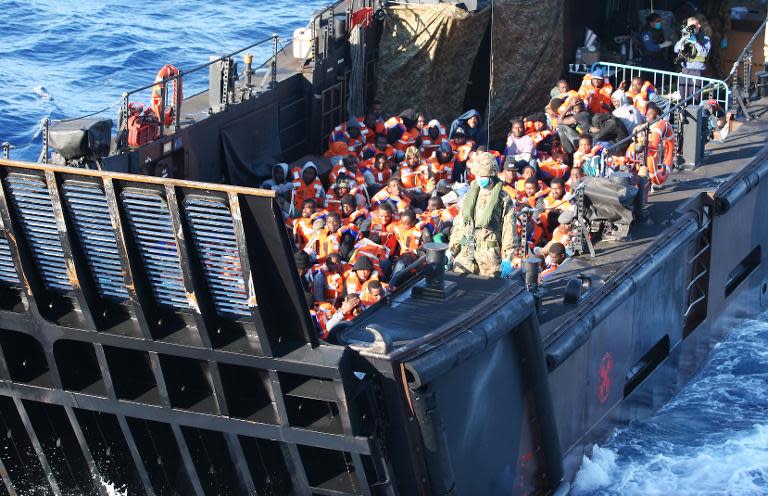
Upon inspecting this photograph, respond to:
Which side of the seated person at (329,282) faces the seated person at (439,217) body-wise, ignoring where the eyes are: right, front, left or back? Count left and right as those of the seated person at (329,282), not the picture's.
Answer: left

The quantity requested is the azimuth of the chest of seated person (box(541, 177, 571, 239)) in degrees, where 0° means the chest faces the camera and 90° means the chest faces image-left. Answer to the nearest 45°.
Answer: approximately 45°

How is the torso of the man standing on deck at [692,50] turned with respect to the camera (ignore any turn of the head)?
toward the camera

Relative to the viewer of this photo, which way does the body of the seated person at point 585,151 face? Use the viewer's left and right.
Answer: facing the viewer and to the left of the viewer

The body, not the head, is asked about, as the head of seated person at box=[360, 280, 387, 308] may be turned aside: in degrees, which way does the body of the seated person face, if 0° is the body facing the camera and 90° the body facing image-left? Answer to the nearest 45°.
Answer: approximately 45°

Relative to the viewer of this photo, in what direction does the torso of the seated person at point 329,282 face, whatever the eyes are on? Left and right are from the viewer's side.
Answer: facing the viewer and to the right of the viewer

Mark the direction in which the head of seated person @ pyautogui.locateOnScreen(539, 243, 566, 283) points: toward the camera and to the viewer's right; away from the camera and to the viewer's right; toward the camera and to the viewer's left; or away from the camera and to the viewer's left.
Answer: toward the camera and to the viewer's left

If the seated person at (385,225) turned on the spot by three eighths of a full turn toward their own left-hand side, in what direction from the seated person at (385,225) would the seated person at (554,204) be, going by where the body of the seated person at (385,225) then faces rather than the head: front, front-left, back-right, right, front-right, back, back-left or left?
front

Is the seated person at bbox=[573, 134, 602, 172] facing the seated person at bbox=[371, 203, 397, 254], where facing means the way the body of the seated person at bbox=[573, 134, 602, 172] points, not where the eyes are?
yes

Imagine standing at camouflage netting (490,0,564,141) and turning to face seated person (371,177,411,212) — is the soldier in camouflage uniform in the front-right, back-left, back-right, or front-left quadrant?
front-left

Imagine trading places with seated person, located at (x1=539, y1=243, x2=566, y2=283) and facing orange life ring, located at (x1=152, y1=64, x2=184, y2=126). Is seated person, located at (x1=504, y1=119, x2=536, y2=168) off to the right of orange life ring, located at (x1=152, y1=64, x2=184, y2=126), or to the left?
right

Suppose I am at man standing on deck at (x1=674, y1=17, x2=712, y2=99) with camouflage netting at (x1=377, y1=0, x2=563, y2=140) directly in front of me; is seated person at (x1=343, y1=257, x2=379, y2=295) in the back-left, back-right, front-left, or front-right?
front-left

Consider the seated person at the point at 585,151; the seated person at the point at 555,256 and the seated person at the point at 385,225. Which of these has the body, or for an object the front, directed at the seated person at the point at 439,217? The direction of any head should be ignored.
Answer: the seated person at the point at 585,151

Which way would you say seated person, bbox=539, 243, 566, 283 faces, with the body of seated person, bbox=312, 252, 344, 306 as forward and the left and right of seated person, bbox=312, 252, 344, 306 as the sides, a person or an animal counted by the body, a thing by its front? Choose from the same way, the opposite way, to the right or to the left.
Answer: to the right

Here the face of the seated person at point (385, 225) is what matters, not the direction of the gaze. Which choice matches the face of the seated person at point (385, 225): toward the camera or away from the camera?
toward the camera
